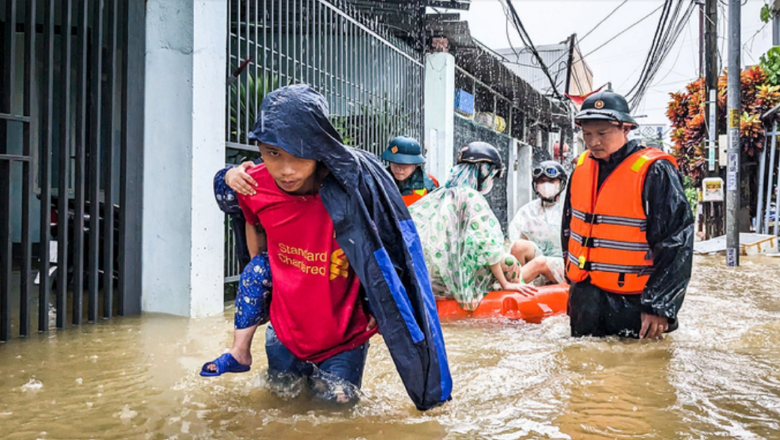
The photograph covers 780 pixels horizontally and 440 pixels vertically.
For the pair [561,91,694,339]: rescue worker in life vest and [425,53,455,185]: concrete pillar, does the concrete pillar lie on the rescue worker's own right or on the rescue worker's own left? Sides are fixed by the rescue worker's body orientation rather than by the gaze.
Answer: on the rescue worker's own right

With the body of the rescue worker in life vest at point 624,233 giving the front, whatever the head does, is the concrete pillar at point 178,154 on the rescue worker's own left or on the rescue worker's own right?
on the rescue worker's own right

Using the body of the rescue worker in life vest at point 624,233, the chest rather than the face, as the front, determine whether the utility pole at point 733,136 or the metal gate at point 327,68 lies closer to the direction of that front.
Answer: the metal gate

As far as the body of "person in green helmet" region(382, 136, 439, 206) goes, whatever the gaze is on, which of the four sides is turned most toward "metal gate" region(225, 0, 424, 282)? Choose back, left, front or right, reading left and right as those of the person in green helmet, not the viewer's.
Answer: right

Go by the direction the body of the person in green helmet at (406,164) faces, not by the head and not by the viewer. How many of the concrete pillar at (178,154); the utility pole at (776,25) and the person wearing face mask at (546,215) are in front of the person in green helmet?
1

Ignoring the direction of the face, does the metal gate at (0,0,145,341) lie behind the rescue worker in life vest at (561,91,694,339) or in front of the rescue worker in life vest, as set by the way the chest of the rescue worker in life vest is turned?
in front

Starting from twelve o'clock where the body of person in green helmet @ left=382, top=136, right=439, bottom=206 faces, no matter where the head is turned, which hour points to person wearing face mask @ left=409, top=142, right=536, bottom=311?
The person wearing face mask is roughly at 10 o'clock from the person in green helmet.

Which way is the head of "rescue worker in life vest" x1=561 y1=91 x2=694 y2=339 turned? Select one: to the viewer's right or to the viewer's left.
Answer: to the viewer's left

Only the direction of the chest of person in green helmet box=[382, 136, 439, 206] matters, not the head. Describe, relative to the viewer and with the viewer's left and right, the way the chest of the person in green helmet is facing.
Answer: facing the viewer and to the left of the viewer

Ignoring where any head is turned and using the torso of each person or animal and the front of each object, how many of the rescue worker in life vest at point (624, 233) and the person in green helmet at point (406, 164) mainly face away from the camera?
0

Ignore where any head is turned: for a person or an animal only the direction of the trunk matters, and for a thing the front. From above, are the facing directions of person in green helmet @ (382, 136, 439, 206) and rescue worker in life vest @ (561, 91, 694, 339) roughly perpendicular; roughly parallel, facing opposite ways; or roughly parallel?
roughly parallel

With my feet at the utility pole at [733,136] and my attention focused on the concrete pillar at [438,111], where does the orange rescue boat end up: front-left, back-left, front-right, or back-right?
front-left

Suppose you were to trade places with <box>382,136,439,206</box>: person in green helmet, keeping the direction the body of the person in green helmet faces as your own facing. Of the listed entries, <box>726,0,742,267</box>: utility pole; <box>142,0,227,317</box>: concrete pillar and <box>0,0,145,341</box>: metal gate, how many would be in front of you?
2
